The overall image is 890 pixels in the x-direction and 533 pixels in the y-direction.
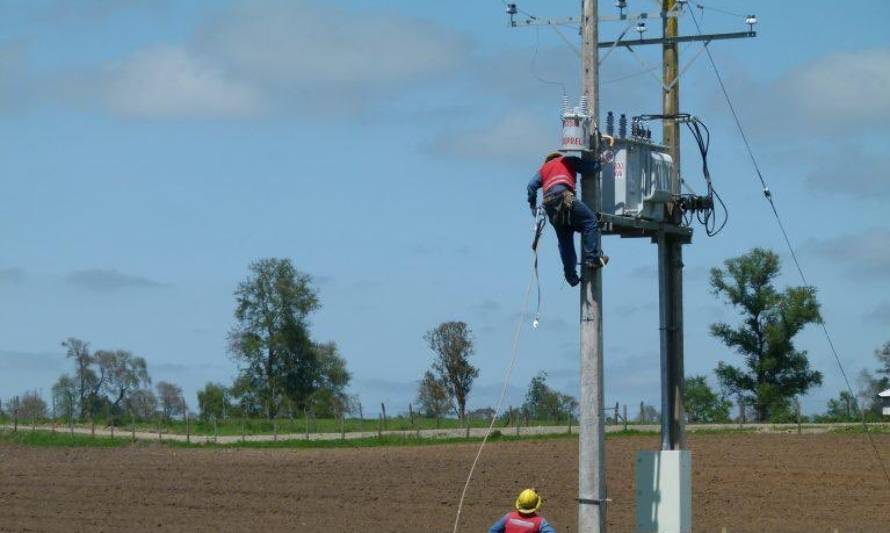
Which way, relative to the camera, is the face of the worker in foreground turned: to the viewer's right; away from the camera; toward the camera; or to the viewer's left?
away from the camera

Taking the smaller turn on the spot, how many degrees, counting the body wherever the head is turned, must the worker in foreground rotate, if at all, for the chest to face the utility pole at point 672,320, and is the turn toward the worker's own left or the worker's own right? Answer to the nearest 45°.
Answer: approximately 45° to the worker's own right

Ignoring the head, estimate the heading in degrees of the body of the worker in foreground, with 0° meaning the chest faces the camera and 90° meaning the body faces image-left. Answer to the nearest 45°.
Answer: approximately 180°

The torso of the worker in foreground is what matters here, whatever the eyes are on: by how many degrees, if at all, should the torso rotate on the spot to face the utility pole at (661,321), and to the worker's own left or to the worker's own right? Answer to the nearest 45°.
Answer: approximately 45° to the worker's own right
